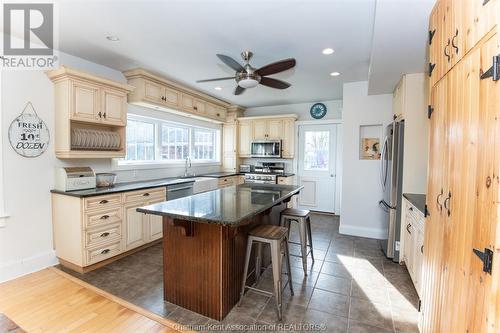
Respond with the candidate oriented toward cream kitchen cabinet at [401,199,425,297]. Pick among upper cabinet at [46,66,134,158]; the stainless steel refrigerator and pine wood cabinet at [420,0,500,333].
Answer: the upper cabinet

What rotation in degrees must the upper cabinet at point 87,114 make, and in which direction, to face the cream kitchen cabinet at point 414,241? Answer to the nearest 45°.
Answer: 0° — it already faces it

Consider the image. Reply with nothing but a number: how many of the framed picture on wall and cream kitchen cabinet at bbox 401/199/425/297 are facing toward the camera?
1

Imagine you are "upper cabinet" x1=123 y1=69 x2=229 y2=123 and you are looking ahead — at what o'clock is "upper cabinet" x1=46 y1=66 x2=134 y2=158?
"upper cabinet" x1=46 y1=66 x2=134 y2=158 is roughly at 3 o'clock from "upper cabinet" x1=123 y1=69 x2=229 y2=123.

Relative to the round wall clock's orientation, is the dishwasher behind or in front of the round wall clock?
in front

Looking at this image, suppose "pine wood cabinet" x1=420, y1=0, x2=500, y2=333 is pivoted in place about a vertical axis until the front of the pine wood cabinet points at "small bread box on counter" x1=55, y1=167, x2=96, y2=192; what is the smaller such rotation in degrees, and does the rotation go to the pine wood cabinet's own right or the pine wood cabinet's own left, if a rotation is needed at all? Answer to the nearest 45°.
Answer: approximately 45° to the pine wood cabinet's own right

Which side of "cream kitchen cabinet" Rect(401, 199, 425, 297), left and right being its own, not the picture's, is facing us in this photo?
left

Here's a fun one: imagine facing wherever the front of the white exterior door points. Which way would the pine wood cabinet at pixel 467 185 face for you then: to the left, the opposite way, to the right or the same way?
to the right

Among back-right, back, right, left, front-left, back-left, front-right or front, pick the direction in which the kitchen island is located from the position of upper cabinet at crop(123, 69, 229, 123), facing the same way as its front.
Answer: front-right

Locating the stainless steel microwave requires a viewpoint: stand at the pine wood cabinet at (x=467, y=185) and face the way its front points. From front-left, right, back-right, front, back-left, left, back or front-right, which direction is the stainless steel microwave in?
right

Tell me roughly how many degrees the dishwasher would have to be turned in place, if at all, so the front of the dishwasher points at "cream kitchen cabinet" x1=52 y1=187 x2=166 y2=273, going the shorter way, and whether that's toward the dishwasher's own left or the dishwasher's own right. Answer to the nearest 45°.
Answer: approximately 90° to the dishwasher's own right

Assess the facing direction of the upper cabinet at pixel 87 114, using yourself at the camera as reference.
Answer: facing the viewer and to the right of the viewer

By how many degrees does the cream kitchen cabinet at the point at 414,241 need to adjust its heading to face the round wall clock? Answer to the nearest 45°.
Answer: approximately 45° to its right

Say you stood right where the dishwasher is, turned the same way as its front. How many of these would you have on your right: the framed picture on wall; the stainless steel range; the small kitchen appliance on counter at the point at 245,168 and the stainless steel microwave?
0

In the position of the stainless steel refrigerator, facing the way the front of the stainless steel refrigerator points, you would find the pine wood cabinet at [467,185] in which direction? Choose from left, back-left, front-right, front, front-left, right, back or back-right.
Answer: left

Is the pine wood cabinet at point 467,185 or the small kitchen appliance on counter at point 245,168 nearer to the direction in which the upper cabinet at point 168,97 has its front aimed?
the pine wood cabinet

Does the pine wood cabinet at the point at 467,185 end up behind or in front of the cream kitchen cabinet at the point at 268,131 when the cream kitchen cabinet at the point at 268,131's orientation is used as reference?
in front

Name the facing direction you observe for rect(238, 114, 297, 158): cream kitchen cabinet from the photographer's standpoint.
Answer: facing the viewer

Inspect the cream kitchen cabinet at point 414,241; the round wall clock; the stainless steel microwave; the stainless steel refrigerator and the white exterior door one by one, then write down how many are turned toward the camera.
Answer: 3

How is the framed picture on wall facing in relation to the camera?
toward the camera

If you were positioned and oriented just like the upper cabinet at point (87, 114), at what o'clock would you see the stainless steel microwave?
The stainless steel microwave is roughly at 10 o'clock from the upper cabinet.
